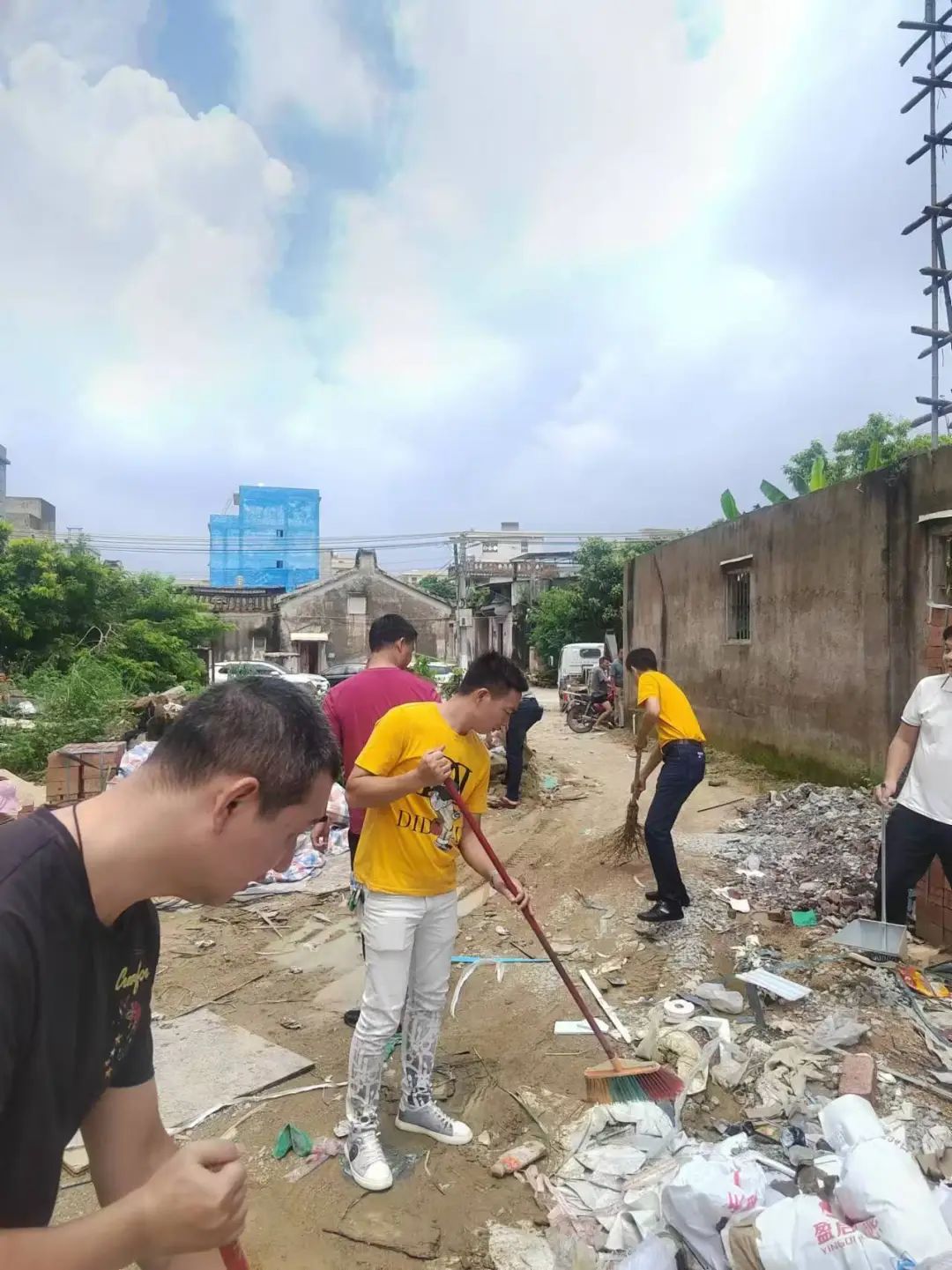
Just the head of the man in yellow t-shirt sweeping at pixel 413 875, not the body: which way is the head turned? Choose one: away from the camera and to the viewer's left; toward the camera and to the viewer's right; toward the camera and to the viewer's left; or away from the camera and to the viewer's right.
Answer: toward the camera and to the viewer's right

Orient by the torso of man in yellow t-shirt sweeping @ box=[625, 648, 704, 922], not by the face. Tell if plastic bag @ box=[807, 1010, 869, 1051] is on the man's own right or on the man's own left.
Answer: on the man's own left

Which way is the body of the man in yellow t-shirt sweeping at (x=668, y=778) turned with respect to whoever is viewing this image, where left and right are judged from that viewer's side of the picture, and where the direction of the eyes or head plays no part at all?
facing to the left of the viewer

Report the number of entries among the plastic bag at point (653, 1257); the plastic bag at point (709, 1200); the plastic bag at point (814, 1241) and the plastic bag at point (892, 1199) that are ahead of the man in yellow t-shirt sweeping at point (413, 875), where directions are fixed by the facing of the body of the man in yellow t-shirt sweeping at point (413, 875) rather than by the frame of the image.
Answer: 4

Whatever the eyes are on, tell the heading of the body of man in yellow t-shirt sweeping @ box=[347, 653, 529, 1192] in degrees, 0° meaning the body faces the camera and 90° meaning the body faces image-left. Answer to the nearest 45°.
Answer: approximately 315°

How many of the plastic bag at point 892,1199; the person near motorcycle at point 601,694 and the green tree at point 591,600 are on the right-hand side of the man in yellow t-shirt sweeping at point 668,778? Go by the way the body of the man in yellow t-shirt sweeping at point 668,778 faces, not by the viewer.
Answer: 2

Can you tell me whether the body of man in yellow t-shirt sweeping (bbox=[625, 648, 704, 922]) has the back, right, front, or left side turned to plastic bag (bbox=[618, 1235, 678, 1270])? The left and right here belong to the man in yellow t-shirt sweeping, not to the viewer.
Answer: left

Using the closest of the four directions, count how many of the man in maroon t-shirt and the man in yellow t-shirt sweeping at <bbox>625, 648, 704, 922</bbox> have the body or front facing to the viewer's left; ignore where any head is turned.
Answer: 1

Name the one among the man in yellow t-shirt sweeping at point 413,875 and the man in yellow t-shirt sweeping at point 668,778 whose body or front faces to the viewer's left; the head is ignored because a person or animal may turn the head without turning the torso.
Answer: the man in yellow t-shirt sweeping at point 668,778

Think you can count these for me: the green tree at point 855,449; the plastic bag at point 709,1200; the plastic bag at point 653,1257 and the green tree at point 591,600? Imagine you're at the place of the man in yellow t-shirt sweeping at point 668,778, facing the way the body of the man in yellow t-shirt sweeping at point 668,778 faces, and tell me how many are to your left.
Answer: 2

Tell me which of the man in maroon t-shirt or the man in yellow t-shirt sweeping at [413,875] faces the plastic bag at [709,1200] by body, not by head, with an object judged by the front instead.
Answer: the man in yellow t-shirt sweeping

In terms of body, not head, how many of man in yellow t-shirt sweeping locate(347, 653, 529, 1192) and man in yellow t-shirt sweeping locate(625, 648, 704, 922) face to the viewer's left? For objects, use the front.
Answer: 1
